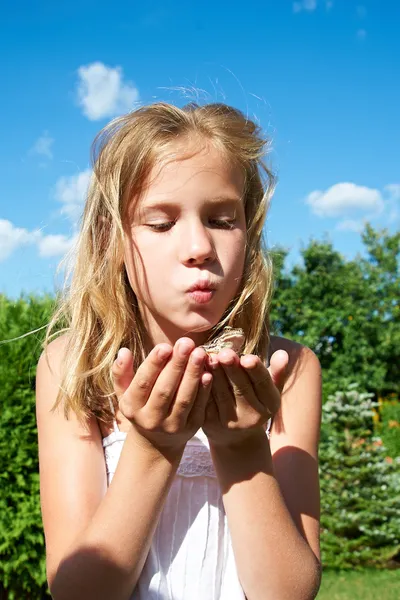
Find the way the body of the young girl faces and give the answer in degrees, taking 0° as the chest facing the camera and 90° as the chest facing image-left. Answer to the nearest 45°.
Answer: approximately 0°

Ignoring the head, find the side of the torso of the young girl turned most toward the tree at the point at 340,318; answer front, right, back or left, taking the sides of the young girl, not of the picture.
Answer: back

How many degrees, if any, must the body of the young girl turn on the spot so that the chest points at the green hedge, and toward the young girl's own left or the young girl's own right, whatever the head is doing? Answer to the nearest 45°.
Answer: approximately 180°

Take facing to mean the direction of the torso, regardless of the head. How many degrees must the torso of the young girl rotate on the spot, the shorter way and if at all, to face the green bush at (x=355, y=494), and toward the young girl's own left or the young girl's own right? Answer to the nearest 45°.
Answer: approximately 180°
